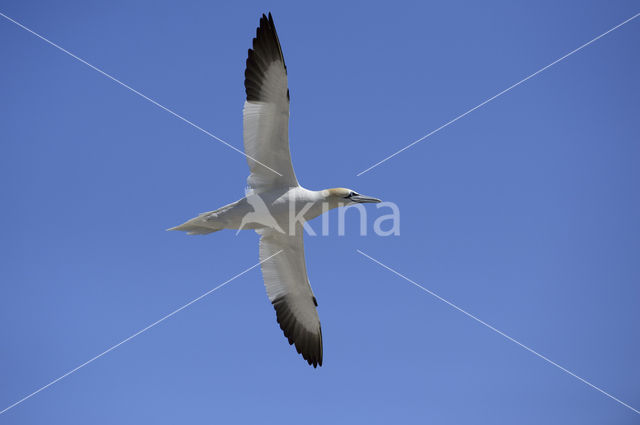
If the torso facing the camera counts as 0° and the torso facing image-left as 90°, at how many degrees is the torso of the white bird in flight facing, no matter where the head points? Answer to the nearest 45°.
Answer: approximately 270°
